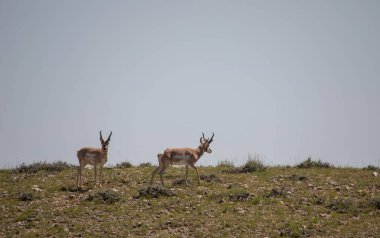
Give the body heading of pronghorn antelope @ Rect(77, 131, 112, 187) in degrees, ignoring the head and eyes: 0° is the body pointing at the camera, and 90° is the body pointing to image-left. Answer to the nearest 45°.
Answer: approximately 315°

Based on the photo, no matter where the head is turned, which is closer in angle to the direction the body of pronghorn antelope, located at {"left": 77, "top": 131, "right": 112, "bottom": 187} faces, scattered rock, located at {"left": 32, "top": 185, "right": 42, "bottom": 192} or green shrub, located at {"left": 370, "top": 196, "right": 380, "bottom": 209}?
the green shrub

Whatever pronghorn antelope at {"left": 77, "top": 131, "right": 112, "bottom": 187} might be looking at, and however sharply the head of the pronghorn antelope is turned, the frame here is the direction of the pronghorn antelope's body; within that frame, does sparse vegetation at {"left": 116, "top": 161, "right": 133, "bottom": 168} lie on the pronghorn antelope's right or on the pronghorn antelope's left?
on the pronghorn antelope's left

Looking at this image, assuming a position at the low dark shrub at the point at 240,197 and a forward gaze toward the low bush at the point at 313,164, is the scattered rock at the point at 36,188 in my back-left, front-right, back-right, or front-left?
back-left

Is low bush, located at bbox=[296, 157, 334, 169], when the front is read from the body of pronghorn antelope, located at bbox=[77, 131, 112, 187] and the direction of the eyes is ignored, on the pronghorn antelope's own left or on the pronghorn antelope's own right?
on the pronghorn antelope's own left

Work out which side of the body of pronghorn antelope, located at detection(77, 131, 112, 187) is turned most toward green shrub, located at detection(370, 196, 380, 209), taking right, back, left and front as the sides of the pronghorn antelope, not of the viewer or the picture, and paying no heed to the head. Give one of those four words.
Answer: front

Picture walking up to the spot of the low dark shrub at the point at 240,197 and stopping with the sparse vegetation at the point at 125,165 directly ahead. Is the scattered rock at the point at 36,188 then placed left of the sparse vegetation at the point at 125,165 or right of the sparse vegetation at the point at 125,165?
left
